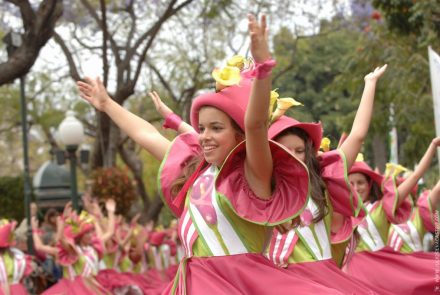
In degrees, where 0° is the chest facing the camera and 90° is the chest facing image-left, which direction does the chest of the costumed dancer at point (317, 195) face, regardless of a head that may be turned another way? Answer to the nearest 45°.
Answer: approximately 45°

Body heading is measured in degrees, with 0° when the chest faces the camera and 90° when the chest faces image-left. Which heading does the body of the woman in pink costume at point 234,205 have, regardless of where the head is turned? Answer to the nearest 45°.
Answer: approximately 45°
